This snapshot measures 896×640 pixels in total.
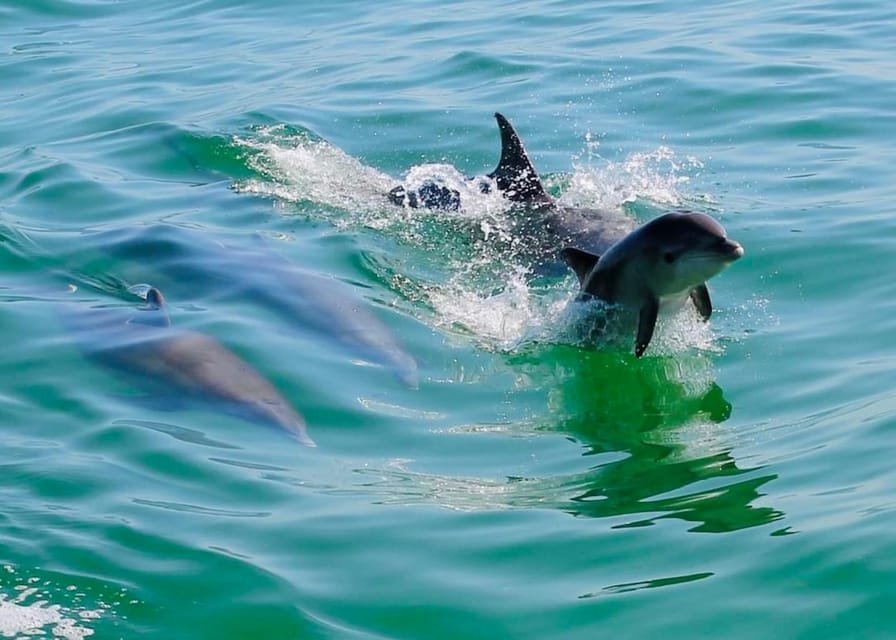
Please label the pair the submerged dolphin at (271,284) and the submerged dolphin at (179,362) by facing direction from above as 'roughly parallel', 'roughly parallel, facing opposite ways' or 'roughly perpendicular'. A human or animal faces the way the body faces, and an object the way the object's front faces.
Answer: roughly parallel

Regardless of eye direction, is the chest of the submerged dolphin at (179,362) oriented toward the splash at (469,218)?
no

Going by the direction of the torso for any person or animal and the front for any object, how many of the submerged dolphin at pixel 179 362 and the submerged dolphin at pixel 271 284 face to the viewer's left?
0

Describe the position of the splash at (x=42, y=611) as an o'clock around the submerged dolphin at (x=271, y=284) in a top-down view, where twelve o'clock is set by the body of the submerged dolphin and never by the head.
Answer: The splash is roughly at 2 o'clock from the submerged dolphin.

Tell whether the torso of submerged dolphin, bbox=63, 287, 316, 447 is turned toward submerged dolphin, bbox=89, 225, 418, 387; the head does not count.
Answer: no

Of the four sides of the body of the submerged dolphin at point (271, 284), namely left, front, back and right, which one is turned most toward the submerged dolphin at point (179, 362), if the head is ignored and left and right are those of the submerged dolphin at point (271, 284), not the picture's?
right

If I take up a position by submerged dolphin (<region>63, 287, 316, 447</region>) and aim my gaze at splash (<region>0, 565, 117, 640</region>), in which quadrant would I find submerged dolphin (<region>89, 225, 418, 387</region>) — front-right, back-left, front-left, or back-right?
back-left

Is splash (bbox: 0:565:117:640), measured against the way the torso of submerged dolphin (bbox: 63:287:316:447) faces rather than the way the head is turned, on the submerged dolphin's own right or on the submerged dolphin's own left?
on the submerged dolphin's own right

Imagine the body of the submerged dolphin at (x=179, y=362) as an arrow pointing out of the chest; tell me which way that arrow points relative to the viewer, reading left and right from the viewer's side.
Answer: facing the viewer and to the right of the viewer

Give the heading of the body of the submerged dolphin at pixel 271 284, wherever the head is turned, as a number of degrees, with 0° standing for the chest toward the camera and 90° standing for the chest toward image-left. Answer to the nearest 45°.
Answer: approximately 315°
